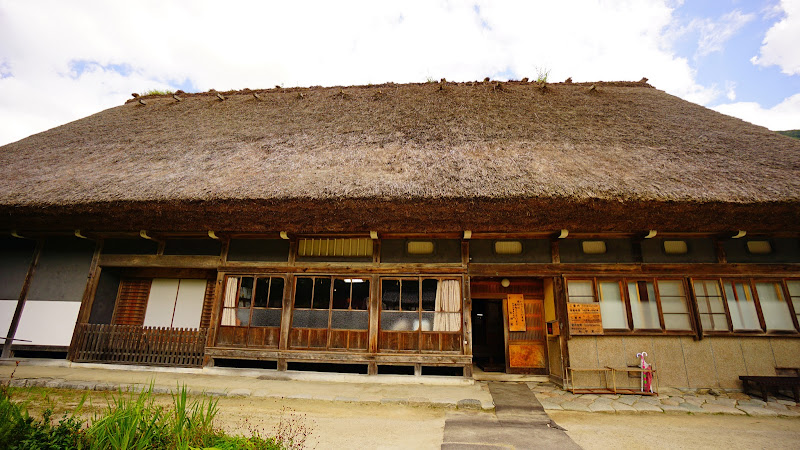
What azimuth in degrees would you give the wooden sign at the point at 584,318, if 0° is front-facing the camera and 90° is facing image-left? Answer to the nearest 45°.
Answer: approximately 0°

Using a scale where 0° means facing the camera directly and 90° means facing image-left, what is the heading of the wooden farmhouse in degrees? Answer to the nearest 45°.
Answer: approximately 0°

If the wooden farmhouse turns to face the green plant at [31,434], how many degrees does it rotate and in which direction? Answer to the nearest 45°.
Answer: approximately 45° to its right

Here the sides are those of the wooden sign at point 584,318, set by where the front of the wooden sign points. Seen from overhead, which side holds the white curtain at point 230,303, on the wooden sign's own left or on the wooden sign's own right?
on the wooden sign's own right

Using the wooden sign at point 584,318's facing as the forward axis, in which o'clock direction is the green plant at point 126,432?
The green plant is roughly at 1 o'clock from the wooden sign.
